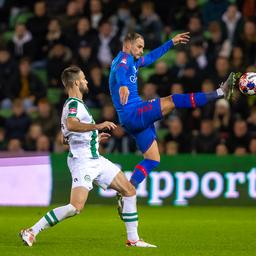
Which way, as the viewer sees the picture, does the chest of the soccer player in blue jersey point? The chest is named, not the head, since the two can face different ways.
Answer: to the viewer's right

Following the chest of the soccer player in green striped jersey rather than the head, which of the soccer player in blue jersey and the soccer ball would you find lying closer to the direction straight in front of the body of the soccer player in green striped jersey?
the soccer ball

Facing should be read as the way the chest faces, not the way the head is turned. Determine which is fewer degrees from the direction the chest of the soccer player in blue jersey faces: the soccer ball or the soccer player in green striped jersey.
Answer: the soccer ball

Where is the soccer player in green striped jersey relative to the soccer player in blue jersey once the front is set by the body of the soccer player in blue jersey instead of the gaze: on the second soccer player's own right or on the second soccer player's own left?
on the second soccer player's own right

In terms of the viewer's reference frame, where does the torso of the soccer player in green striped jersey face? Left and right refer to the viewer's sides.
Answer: facing to the right of the viewer

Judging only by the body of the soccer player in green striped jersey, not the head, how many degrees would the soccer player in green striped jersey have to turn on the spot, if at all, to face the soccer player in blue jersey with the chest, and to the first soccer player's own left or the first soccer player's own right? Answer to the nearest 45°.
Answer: approximately 45° to the first soccer player's own left

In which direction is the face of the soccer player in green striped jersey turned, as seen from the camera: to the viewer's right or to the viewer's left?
to the viewer's right

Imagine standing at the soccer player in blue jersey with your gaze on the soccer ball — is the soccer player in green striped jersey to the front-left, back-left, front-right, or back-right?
back-right
